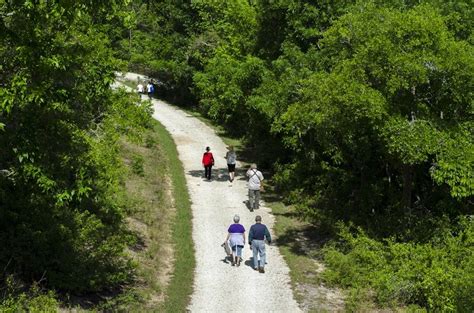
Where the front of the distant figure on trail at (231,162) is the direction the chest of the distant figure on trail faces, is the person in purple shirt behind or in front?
behind

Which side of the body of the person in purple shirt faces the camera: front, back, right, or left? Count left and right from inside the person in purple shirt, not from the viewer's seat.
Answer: back

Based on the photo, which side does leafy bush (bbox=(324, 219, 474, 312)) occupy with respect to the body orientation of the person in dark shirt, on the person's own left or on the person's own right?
on the person's own right

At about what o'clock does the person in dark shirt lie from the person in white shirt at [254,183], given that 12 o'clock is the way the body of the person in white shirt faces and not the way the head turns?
The person in dark shirt is roughly at 6 o'clock from the person in white shirt.

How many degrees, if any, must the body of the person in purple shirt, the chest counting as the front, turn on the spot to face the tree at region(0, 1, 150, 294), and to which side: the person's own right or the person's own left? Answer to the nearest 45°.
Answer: approximately 135° to the person's own left

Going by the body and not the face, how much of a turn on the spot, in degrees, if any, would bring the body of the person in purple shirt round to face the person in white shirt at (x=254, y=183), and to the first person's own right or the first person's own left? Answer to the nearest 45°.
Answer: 0° — they already face them

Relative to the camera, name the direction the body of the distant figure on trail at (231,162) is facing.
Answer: away from the camera

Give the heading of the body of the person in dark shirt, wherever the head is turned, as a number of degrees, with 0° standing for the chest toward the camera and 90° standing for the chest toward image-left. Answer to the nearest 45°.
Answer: approximately 180°

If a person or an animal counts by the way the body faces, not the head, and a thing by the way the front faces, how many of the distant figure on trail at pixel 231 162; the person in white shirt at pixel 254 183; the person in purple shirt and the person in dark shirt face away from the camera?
4

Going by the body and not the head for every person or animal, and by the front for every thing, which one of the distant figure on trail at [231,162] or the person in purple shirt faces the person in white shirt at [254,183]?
the person in purple shirt

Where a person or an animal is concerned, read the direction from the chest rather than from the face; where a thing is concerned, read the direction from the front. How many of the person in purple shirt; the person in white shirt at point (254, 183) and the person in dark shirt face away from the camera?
3

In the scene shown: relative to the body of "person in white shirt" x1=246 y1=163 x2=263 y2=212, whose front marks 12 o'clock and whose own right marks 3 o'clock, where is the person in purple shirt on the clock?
The person in purple shirt is roughly at 6 o'clock from the person in white shirt.
